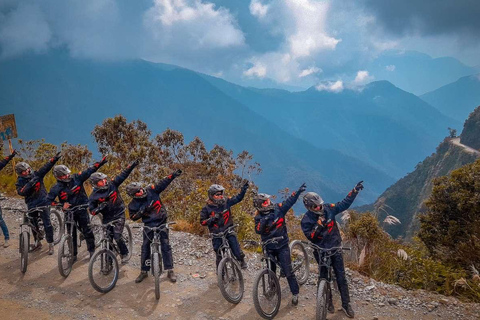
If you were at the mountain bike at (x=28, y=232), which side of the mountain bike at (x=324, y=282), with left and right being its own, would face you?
right

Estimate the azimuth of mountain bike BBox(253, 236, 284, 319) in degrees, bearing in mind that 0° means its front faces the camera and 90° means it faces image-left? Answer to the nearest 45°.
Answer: approximately 45°

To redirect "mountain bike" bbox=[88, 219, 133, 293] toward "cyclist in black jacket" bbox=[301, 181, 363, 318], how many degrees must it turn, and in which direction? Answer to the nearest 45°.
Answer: approximately 90° to its left

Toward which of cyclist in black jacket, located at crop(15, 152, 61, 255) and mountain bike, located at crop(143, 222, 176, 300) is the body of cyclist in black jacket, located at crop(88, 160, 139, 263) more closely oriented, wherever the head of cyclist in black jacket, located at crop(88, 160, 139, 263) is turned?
the mountain bike

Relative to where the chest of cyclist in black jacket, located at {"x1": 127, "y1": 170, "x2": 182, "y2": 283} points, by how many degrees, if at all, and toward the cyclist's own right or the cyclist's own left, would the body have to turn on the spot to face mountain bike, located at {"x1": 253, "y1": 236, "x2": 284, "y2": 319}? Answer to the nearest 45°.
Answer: approximately 45° to the cyclist's own left

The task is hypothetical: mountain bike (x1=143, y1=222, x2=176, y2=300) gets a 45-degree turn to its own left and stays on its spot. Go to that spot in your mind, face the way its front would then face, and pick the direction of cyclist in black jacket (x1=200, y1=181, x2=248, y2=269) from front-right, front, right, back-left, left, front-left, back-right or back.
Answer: front-left

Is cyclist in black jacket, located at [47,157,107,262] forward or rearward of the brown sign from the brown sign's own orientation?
forward
